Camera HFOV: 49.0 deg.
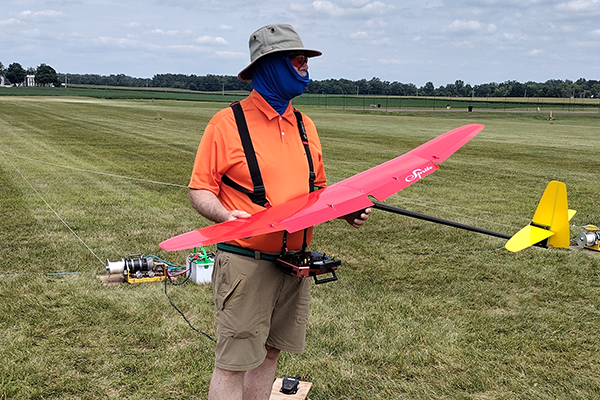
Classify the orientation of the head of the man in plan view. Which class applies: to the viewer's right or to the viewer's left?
to the viewer's right

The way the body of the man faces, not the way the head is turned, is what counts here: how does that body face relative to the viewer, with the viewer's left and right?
facing the viewer and to the right of the viewer

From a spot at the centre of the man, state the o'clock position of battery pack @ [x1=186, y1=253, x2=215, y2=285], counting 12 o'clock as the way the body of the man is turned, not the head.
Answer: The battery pack is roughly at 7 o'clock from the man.
